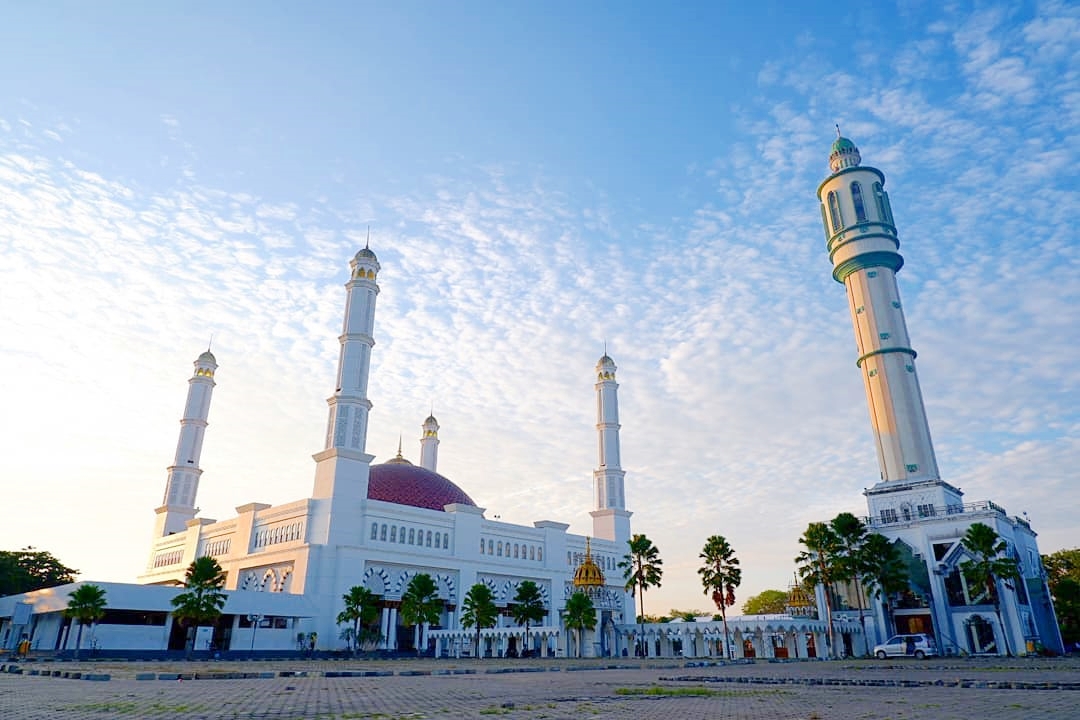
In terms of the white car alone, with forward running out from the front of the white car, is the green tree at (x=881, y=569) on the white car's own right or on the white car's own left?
on the white car's own right

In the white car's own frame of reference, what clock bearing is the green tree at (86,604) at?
The green tree is roughly at 11 o'clock from the white car.

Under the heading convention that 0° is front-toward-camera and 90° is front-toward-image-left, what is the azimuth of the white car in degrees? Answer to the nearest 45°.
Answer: approximately 90°

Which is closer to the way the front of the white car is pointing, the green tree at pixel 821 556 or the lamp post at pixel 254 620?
the lamp post

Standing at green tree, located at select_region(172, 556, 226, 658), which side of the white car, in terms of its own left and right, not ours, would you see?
front

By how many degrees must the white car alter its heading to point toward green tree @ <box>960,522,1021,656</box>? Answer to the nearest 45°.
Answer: approximately 135° to its right

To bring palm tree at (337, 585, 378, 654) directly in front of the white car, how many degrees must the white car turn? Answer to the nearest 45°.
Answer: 0° — it already faces it

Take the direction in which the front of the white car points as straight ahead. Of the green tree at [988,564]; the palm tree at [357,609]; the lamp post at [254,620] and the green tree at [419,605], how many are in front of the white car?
3

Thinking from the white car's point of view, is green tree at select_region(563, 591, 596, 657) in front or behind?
in front
